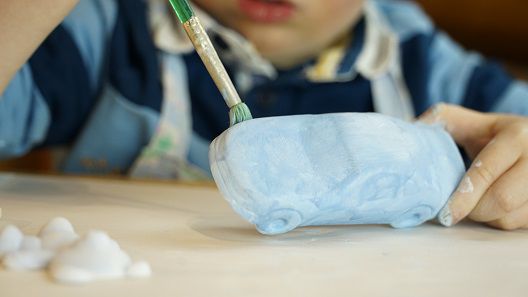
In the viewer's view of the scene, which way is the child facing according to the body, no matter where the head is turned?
toward the camera

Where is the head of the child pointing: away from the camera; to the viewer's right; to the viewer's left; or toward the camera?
toward the camera
